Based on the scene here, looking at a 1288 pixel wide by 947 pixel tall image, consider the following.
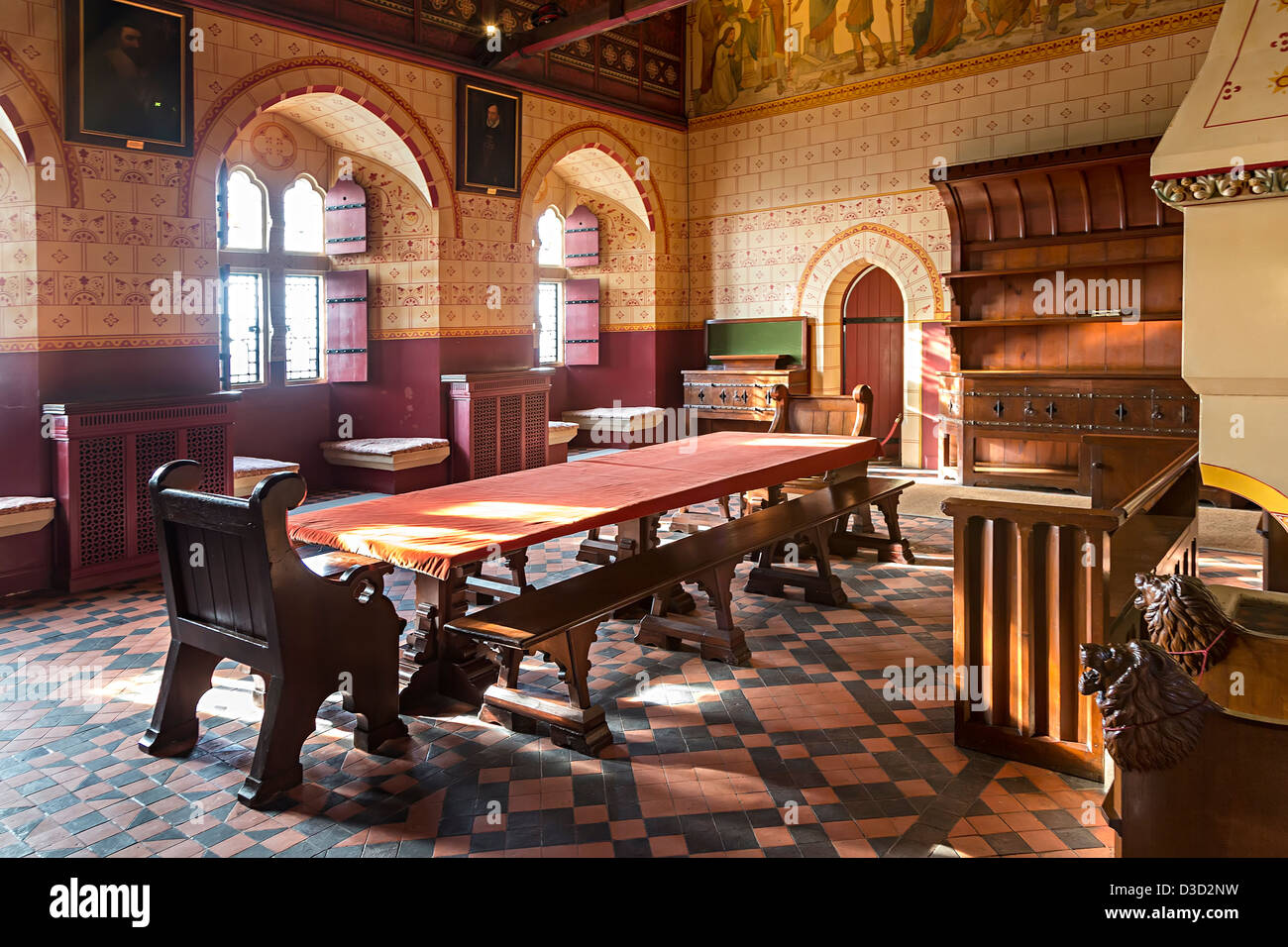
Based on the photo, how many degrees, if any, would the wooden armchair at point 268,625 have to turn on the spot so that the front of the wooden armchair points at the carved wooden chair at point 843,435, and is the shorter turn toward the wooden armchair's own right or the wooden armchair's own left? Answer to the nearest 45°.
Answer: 0° — it already faces it

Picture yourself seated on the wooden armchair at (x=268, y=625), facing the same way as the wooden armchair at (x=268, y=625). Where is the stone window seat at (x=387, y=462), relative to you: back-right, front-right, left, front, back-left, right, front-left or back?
front-left

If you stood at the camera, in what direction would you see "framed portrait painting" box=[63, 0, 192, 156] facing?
facing the viewer and to the right of the viewer

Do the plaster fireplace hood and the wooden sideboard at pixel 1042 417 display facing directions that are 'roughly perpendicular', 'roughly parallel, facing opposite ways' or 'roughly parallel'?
roughly perpendicular

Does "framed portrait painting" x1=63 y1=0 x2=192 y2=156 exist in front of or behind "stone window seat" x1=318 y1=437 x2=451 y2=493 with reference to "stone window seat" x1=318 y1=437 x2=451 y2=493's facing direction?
in front

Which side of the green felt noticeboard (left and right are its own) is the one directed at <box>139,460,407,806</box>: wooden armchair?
front

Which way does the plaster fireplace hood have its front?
to the viewer's left
